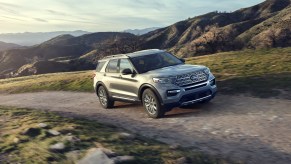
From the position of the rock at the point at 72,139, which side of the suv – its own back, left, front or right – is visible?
right

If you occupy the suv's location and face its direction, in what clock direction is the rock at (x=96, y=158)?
The rock is roughly at 2 o'clock from the suv.

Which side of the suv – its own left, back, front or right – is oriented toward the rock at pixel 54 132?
right

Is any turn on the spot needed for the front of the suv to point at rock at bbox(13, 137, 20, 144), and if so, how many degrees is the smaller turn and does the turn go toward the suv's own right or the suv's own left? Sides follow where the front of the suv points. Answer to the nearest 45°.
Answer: approximately 90° to the suv's own right

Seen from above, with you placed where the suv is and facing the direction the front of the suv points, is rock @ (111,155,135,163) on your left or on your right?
on your right

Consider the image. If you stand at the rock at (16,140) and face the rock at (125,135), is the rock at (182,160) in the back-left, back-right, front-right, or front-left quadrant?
front-right

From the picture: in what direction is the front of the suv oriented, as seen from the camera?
facing the viewer and to the right of the viewer
